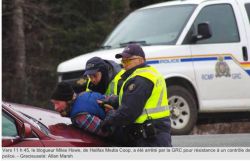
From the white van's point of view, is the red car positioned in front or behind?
in front

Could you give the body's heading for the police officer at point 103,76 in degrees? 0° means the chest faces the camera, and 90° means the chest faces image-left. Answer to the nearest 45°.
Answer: approximately 45°

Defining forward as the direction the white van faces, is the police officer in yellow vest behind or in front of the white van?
in front

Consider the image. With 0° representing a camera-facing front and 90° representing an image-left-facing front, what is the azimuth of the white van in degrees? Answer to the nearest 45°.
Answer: approximately 45°
